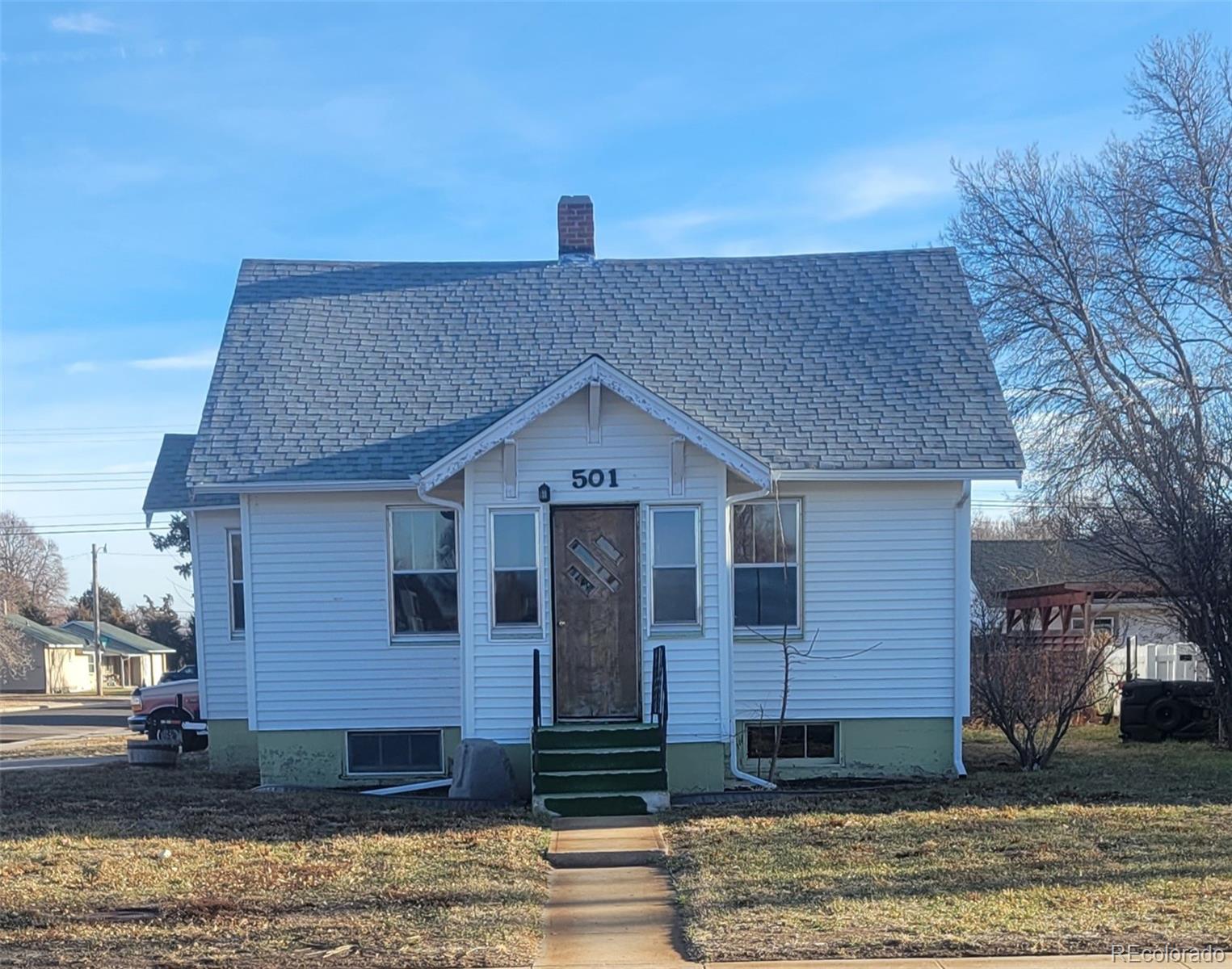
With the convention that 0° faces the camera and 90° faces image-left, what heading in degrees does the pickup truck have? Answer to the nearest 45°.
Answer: approximately 90°

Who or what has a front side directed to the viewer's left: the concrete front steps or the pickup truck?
the pickup truck

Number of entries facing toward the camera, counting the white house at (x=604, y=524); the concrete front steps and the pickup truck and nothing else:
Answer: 2

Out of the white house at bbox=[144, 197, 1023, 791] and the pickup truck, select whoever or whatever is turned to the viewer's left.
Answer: the pickup truck

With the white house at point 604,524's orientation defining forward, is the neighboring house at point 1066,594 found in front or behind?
behind

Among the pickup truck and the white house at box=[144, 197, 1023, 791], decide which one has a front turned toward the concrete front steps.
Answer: the white house

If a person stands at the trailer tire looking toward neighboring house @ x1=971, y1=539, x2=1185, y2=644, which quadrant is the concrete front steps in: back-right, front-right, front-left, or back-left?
back-left

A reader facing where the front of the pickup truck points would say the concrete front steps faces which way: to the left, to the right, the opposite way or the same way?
to the left

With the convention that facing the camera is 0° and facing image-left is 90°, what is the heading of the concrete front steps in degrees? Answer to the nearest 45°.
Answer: approximately 0°

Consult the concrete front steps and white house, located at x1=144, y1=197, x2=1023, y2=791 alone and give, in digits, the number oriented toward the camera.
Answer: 2
